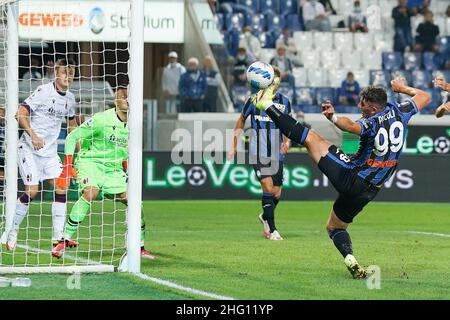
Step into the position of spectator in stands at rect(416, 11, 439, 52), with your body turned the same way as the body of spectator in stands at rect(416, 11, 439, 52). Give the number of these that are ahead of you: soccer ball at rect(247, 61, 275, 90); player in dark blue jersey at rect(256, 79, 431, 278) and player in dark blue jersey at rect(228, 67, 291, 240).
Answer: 3

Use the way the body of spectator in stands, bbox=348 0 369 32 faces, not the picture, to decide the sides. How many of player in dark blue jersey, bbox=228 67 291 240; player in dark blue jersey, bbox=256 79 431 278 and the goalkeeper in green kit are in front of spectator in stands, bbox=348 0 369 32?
3

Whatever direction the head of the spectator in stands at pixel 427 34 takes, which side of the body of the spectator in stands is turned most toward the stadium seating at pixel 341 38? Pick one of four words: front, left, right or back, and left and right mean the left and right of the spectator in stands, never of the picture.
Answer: right

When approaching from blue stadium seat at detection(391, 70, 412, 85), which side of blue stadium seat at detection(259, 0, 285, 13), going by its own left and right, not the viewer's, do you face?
left
